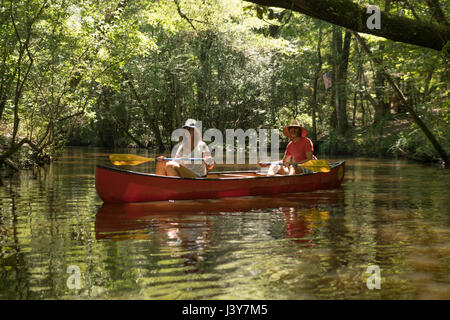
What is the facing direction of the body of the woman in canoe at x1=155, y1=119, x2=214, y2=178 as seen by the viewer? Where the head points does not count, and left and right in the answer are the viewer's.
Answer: facing the viewer and to the left of the viewer

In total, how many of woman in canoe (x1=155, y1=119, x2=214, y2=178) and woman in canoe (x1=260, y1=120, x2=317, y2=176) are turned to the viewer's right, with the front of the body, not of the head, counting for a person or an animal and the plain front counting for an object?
0

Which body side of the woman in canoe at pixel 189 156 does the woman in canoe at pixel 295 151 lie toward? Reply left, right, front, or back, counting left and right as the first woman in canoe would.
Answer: back

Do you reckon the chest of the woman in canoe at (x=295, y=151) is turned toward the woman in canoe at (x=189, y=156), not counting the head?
yes

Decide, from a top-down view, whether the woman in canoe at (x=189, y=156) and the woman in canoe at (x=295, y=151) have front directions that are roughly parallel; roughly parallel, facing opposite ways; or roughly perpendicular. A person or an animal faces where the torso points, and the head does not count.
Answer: roughly parallel
